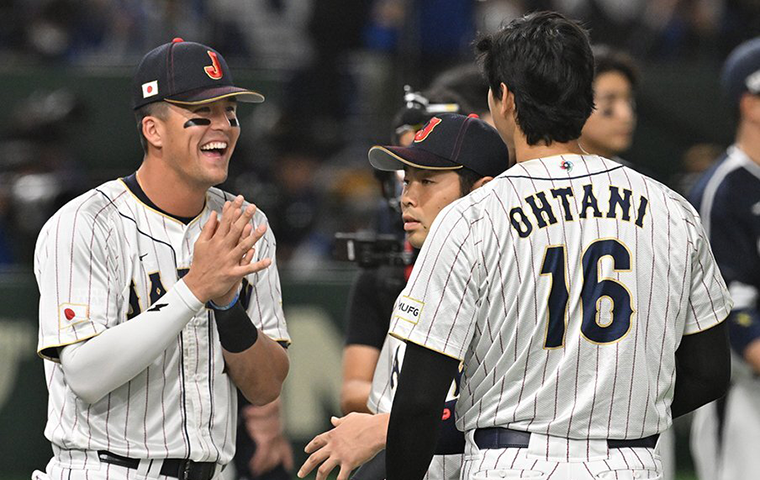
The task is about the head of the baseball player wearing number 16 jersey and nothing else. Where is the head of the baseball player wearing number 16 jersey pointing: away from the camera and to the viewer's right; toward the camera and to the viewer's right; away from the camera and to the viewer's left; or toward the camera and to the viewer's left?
away from the camera and to the viewer's left

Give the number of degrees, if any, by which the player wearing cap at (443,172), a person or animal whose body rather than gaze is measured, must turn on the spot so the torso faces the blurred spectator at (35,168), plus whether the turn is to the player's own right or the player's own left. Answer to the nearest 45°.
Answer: approximately 90° to the player's own right
